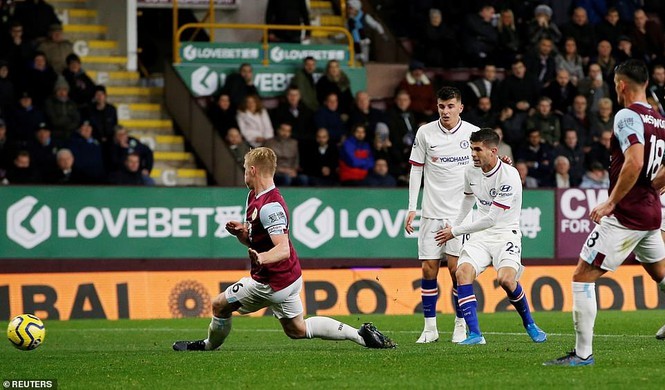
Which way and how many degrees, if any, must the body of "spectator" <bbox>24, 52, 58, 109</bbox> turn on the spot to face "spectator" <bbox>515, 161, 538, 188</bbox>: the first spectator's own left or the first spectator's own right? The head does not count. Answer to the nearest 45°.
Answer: approximately 90° to the first spectator's own left

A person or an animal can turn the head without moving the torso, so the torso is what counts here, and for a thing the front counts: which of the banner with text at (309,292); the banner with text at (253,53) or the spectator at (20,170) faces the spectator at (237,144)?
the banner with text at (253,53)

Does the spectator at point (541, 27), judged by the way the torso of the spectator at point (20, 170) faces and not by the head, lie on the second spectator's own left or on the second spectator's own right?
on the second spectator's own left

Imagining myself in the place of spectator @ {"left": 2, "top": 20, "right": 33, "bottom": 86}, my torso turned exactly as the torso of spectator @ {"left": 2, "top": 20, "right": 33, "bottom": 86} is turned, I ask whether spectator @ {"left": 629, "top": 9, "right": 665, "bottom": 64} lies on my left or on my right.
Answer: on my left

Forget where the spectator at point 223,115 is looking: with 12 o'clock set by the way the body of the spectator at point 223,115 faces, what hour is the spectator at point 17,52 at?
the spectator at point 17,52 is roughly at 3 o'clock from the spectator at point 223,115.

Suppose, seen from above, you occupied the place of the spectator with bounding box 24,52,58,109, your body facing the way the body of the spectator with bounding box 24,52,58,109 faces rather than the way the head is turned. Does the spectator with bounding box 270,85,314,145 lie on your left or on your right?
on your left
